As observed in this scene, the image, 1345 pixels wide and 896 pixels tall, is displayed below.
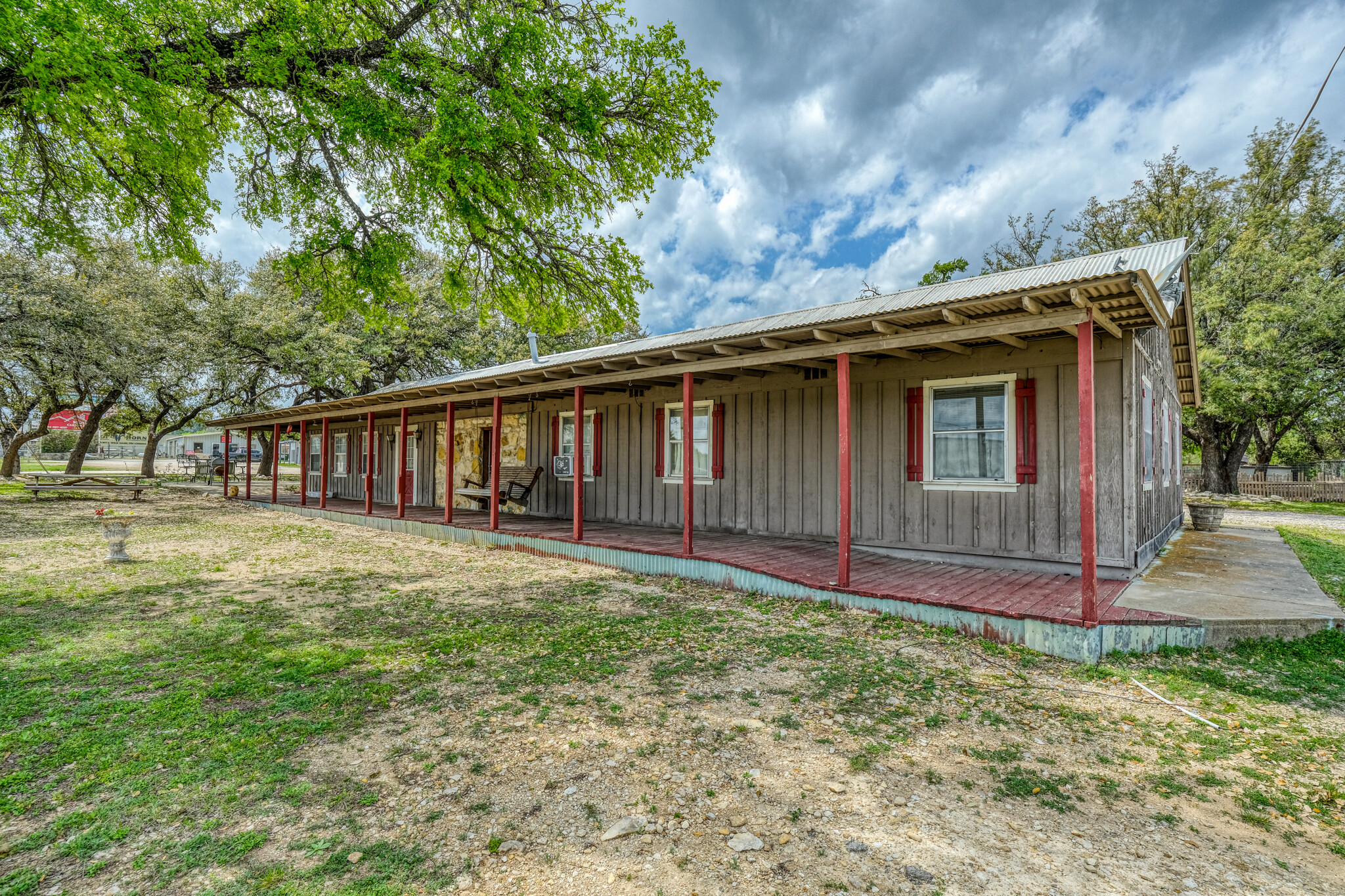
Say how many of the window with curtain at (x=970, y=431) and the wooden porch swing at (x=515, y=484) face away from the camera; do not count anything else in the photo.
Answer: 0

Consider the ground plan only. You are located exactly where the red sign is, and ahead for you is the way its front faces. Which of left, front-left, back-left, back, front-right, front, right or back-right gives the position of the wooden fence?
front-left

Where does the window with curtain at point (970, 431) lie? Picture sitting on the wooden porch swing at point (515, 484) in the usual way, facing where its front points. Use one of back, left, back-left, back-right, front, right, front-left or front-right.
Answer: left

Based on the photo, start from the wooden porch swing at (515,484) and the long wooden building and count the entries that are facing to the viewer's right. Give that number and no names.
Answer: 0

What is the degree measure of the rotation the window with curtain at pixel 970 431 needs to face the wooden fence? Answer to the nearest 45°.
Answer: approximately 180°

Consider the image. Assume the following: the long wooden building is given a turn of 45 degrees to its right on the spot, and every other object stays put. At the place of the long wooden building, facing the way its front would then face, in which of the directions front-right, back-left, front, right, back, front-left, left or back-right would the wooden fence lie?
back-right

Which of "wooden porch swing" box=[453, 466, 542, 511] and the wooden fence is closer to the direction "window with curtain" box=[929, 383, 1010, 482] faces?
the wooden porch swing

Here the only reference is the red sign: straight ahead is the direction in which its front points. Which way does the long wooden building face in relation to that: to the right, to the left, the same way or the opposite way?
to the right

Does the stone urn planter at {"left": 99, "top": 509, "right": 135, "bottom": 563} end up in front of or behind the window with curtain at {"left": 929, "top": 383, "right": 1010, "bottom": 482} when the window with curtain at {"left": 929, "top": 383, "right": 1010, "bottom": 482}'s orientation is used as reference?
in front

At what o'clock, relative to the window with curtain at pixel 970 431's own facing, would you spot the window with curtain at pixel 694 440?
the window with curtain at pixel 694 440 is roughly at 2 o'clock from the window with curtain at pixel 970 431.

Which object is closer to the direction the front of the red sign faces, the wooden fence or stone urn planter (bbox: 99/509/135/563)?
the stone urn planter

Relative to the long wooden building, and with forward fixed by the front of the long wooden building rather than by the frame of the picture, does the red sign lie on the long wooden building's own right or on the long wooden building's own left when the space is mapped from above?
on the long wooden building's own right

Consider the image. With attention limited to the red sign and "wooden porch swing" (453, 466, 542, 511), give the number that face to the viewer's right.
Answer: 0

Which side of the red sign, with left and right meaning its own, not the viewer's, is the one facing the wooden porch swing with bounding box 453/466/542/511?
front

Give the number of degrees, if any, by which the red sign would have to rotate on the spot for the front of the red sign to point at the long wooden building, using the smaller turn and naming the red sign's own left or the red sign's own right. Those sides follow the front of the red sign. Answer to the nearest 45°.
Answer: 0° — it already faces it
